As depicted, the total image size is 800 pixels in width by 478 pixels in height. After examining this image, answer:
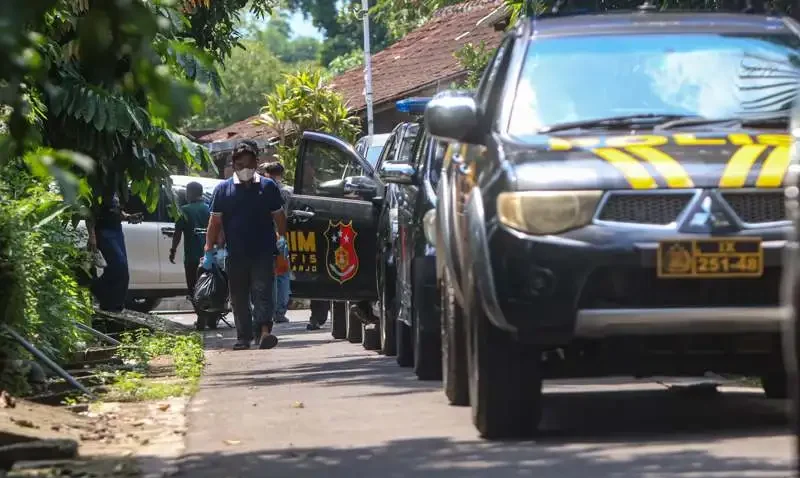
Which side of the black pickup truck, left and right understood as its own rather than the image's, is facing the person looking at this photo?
front

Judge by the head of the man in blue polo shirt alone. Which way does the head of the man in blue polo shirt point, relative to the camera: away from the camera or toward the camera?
toward the camera

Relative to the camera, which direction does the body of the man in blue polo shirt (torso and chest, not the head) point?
toward the camera

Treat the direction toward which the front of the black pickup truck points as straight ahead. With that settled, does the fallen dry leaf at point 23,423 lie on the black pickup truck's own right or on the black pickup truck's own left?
on the black pickup truck's own right

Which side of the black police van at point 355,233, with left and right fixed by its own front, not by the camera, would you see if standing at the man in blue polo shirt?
right

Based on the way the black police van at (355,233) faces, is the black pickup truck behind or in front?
in front

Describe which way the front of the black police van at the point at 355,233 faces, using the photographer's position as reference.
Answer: facing the viewer
